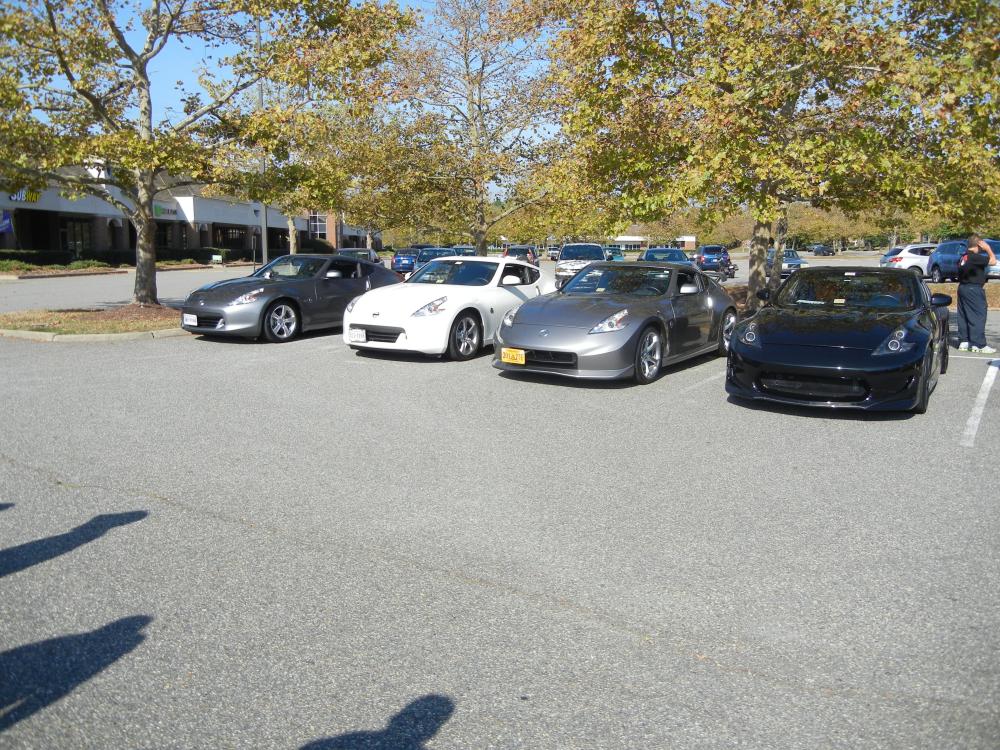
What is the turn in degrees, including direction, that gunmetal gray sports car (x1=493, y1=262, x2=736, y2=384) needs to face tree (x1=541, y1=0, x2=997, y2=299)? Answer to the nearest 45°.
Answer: approximately 180°

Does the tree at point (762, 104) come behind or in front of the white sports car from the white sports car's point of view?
behind

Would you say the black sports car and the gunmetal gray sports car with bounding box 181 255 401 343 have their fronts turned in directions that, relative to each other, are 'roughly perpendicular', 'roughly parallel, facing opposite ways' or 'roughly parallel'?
roughly parallel

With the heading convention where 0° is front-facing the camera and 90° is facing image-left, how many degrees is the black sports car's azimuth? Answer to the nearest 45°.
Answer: approximately 0°

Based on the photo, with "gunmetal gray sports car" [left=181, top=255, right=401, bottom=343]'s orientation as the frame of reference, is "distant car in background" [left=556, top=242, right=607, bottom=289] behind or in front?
behind

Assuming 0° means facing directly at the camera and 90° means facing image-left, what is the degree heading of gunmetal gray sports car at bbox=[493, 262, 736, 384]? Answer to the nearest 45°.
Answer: approximately 45°

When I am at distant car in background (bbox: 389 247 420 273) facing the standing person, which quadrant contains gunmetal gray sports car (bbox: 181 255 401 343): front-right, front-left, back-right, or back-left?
front-right

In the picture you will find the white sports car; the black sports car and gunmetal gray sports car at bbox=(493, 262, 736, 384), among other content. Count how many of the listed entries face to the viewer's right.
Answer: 0

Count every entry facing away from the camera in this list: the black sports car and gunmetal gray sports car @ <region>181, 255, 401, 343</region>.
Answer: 0

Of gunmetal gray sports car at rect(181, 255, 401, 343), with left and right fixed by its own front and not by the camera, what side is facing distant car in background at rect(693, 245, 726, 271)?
back

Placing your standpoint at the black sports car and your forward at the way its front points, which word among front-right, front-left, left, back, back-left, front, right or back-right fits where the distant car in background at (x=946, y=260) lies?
back

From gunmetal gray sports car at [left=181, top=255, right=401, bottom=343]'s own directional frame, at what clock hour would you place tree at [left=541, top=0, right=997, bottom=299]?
The tree is roughly at 8 o'clock from the gunmetal gray sports car.

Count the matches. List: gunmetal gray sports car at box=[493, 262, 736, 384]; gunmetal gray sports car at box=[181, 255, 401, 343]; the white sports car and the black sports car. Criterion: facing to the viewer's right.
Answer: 0

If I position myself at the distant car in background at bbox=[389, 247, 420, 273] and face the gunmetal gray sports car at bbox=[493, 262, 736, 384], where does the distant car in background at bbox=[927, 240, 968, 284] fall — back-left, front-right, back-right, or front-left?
front-left

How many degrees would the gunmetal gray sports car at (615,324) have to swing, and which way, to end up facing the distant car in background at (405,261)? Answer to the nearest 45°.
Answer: approximately 135° to its right
